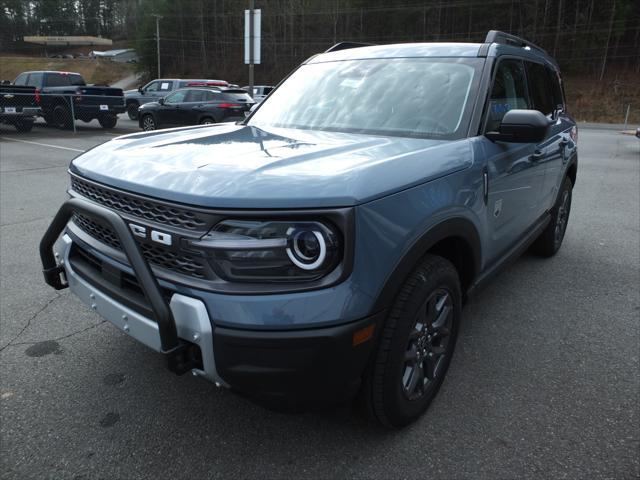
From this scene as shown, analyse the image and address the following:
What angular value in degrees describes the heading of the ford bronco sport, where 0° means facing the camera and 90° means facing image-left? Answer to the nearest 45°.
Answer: approximately 45°

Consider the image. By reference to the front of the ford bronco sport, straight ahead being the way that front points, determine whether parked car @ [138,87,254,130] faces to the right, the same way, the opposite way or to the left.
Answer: to the right

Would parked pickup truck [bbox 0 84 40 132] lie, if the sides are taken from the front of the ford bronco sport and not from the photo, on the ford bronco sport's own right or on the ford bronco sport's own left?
on the ford bronco sport's own right

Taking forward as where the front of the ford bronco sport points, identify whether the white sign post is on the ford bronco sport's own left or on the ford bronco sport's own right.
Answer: on the ford bronco sport's own right

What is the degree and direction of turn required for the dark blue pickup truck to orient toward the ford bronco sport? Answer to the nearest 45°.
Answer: approximately 135° to its left

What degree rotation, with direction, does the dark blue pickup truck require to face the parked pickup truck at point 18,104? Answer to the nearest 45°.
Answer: approximately 90° to its left

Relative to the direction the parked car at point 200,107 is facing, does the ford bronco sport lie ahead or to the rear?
to the rear

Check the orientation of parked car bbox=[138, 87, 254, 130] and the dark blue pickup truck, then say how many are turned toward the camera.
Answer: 0

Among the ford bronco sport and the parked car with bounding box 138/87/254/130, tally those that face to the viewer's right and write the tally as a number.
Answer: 0
